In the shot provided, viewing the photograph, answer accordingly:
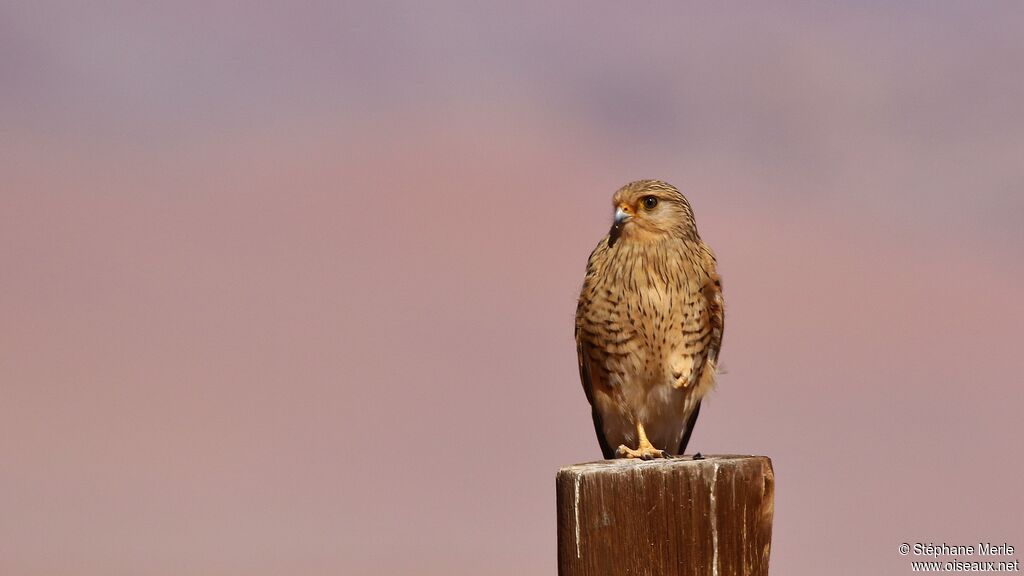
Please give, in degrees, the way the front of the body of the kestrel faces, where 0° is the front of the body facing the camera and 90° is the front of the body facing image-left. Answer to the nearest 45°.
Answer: approximately 0°
